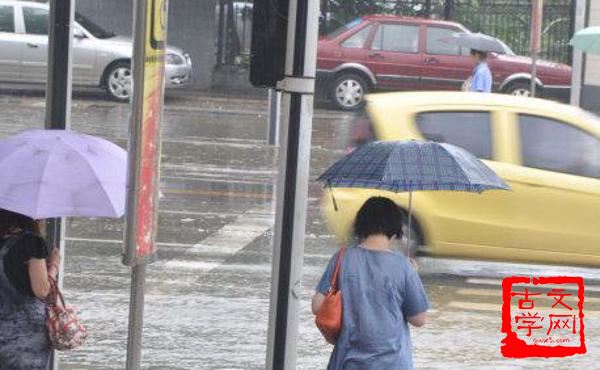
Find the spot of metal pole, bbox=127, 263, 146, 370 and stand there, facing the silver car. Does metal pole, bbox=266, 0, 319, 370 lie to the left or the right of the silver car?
right

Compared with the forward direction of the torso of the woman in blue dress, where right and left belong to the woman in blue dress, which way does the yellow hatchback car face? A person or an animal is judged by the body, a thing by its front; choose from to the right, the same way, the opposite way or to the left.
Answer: to the right

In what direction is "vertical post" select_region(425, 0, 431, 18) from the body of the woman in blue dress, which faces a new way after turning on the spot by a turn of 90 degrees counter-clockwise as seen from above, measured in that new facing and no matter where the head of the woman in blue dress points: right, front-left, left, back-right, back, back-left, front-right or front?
right

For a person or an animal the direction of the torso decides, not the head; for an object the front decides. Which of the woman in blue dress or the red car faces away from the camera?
the woman in blue dress

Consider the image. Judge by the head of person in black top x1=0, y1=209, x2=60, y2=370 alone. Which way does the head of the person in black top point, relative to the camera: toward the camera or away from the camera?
away from the camera

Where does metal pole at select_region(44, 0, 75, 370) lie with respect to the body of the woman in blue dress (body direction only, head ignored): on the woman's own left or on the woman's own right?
on the woman's own left

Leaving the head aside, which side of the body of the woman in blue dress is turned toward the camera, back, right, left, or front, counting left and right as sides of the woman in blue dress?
back

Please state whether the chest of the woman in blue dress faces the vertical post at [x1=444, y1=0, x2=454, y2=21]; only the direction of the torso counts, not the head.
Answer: yes

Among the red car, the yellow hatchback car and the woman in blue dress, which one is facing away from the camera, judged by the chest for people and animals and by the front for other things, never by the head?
the woman in blue dress

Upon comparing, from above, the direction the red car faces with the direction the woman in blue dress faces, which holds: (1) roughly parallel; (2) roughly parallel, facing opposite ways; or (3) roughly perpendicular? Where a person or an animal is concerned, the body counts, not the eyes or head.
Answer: roughly perpendicular

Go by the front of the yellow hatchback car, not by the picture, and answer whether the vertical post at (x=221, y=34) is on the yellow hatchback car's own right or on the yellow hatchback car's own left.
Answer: on the yellow hatchback car's own left

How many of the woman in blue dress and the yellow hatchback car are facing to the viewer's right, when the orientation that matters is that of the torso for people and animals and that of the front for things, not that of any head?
1

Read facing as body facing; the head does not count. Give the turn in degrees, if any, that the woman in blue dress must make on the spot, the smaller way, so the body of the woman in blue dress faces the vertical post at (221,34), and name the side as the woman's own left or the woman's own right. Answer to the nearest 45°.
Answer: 0° — they already face it
